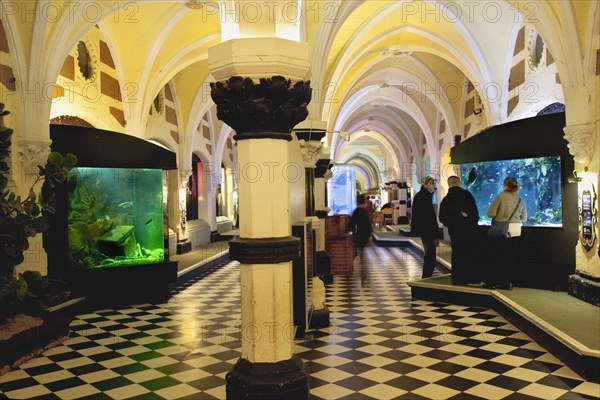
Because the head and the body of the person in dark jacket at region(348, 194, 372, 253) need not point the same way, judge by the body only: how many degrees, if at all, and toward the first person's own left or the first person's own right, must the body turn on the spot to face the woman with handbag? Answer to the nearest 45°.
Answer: approximately 135° to the first person's own right

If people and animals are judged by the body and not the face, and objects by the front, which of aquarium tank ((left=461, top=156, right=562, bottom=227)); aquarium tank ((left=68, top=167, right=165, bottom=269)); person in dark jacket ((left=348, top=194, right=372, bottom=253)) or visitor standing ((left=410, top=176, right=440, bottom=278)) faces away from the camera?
the person in dark jacket

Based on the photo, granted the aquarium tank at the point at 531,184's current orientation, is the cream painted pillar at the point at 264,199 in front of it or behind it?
in front

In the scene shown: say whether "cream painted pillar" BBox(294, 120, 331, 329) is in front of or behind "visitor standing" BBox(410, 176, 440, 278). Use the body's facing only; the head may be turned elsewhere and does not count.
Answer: behind

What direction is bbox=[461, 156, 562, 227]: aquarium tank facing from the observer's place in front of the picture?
facing the viewer

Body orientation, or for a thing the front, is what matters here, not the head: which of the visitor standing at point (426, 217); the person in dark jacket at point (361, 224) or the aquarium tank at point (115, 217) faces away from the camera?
the person in dark jacket

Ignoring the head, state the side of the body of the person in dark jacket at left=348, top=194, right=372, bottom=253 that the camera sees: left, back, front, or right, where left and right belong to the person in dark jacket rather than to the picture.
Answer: back

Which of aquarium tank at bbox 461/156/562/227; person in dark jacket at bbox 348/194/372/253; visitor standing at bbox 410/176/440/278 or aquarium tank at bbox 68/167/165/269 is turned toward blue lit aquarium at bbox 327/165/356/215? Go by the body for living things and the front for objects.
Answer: the person in dark jacket

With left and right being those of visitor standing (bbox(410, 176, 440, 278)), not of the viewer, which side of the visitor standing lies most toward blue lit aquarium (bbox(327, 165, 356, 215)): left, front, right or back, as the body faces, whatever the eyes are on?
left

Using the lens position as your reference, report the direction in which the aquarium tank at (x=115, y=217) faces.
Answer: facing the viewer

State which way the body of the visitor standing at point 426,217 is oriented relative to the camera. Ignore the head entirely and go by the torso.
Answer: to the viewer's right
